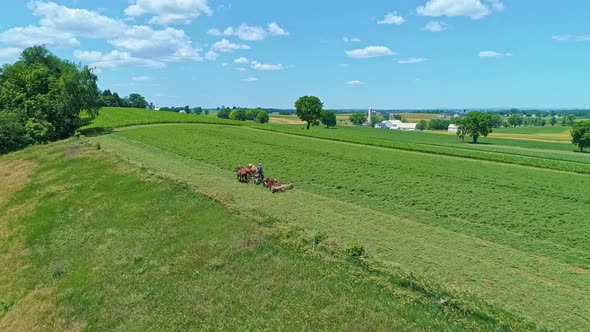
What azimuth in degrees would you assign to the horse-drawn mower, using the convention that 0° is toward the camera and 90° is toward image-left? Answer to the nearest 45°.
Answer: approximately 135°

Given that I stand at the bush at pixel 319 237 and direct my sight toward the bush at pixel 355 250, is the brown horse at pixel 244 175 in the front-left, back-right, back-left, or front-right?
back-left

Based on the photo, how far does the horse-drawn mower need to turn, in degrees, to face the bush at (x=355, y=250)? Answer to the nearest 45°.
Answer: approximately 135° to its left

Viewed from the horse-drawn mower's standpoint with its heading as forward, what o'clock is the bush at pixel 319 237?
The bush is roughly at 7 o'clock from the horse-drawn mower.
